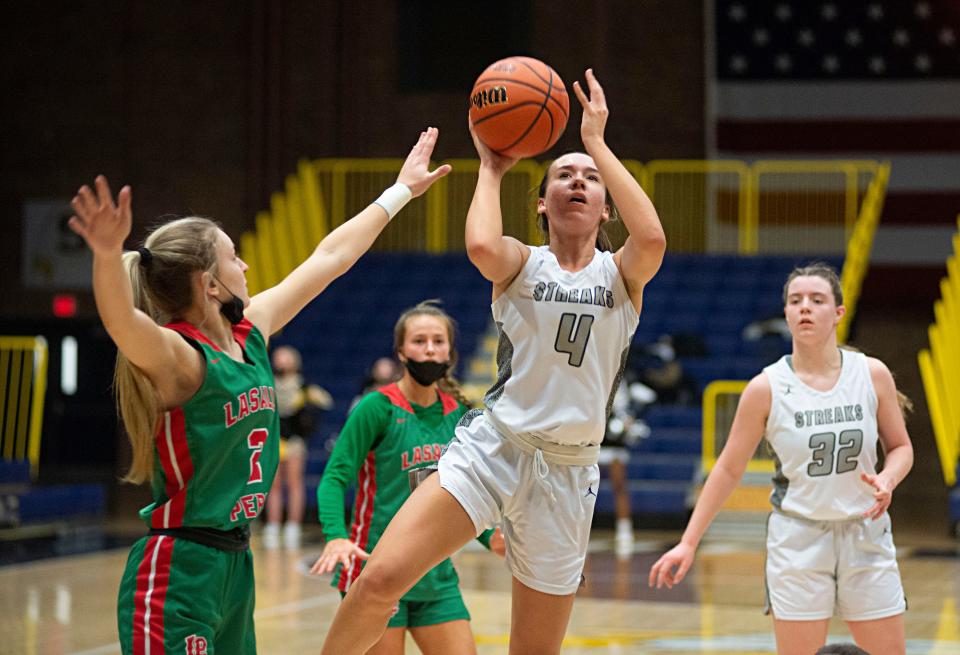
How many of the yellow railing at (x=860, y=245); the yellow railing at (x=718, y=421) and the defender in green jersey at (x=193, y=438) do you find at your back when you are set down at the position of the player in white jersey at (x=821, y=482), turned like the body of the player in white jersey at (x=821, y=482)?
2

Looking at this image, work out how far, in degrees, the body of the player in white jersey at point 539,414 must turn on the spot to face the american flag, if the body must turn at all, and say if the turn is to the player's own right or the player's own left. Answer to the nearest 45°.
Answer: approximately 180°

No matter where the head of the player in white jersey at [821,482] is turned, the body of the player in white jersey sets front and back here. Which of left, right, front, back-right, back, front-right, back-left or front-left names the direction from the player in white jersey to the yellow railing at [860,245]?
back

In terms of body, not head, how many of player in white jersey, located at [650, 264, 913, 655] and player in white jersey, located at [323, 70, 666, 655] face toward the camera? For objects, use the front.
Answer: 2

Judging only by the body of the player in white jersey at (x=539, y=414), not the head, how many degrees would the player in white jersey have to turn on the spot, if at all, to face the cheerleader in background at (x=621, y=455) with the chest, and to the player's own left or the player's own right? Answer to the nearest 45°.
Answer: approximately 180°

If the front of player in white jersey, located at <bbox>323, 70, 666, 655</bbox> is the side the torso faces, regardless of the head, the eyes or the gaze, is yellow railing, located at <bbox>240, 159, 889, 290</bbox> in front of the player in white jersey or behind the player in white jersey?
behind

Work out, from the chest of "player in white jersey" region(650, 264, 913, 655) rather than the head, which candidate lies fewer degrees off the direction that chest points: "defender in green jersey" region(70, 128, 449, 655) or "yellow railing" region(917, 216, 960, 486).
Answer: the defender in green jersey

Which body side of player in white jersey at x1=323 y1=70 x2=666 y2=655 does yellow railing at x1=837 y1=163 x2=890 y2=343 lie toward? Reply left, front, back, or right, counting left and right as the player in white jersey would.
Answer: back
